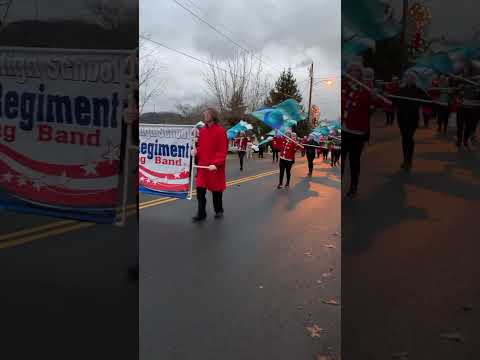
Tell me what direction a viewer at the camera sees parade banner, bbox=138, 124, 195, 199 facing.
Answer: facing the viewer
